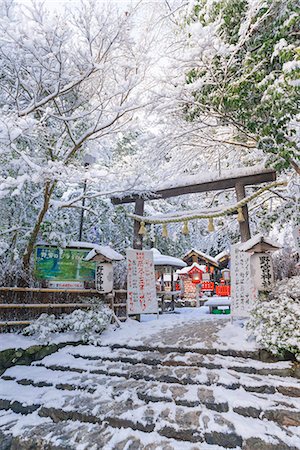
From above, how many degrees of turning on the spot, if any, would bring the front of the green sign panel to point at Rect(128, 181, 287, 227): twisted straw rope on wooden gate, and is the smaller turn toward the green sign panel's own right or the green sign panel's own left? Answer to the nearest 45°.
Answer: approximately 90° to the green sign panel's own left

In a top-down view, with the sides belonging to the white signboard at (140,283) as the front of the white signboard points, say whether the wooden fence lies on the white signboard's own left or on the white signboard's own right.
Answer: on the white signboard's own right

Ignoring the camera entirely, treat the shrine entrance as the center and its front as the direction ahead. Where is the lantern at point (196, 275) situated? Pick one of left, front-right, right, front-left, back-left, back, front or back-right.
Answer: back-right

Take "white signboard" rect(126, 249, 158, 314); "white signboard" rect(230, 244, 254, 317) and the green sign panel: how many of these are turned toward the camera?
3

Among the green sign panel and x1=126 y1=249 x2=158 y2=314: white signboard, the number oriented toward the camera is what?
2

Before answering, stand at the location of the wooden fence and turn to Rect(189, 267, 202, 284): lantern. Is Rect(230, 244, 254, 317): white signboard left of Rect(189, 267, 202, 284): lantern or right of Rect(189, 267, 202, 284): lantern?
right

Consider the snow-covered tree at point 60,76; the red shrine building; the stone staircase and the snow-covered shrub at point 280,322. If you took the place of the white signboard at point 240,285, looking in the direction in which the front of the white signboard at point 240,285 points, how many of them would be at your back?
1

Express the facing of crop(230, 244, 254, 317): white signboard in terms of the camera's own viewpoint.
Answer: facing the viewer

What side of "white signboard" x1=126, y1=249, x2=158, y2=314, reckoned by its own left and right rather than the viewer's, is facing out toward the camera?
front

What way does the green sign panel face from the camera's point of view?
toward the camera

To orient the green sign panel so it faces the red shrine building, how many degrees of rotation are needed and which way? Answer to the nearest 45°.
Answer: approximately 135° to its left

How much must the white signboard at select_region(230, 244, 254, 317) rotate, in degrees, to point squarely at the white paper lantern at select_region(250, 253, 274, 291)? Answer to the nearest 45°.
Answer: approximately 45° to its left

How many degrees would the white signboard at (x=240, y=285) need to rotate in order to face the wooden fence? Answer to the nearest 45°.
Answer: approximately 90° to its right

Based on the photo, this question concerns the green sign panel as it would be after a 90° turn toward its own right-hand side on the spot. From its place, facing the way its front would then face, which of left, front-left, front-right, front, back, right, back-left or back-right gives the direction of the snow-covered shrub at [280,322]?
back-left
